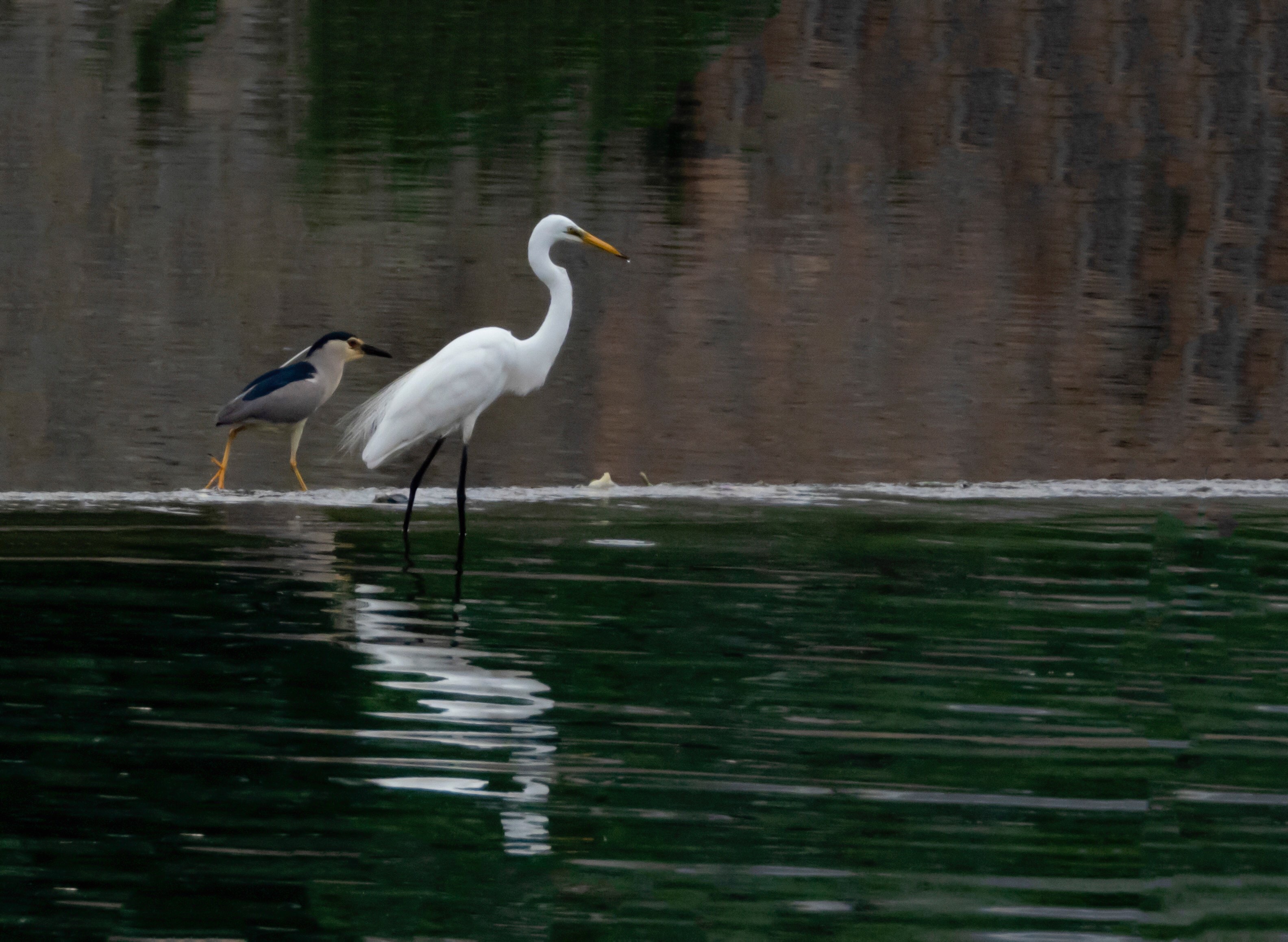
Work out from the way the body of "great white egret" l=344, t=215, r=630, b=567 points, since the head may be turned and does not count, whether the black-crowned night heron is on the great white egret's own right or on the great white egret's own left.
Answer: on the great white egret's own left

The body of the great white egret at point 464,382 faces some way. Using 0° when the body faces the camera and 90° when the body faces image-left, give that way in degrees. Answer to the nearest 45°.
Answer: approximately 270°

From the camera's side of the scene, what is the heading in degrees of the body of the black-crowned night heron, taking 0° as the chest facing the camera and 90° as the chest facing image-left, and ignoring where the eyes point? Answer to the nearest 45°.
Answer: approximately 270°

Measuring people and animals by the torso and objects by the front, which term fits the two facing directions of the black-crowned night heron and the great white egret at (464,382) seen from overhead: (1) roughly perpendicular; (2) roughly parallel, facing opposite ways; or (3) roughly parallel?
roughly parallel

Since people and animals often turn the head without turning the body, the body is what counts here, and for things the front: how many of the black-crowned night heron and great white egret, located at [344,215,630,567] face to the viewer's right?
2

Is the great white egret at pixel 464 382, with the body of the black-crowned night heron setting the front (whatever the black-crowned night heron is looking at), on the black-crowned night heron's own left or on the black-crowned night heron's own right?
on the black-crowned night heron's own right
